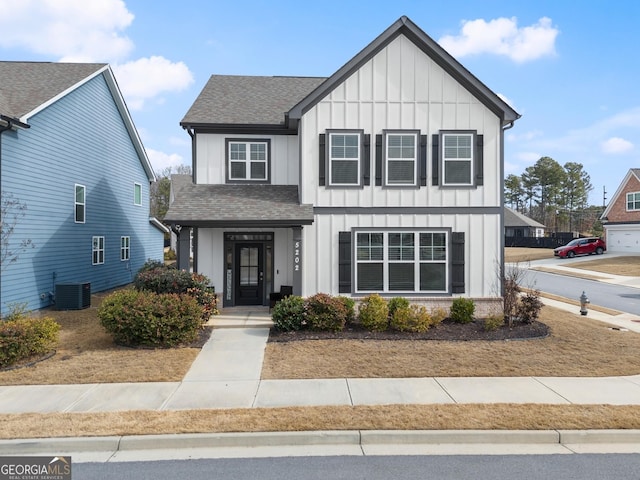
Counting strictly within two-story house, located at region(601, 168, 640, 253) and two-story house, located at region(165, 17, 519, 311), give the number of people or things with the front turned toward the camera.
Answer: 2

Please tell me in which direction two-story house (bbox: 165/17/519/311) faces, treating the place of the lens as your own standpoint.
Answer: facing the viewer

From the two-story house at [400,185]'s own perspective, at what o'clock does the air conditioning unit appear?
The air conditioning unit is roughly at 3 o'clock from the two-story house.

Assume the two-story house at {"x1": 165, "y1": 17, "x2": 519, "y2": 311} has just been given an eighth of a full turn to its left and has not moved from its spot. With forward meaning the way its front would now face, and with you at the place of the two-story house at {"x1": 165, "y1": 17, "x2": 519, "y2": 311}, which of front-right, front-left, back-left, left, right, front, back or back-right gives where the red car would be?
left

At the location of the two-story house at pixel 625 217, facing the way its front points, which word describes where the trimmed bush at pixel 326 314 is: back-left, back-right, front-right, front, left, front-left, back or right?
front

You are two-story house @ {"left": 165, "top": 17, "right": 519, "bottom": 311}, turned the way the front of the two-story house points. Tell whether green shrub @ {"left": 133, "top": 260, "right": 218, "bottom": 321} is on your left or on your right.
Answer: on your right

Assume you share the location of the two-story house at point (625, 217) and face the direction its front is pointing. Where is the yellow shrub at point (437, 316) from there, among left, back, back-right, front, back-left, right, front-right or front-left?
front

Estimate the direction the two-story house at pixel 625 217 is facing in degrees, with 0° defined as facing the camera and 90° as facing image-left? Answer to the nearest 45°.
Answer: approximately 0°

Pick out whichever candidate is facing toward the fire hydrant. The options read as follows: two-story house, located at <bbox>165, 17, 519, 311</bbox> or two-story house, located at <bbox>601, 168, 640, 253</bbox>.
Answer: two-story house, located at <bbox>601, 168, 640, 253</bbox>

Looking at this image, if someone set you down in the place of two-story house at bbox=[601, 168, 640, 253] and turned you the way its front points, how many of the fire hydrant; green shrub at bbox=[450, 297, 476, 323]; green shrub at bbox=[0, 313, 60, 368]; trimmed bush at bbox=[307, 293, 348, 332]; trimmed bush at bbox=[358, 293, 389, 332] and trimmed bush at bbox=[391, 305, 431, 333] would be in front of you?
6

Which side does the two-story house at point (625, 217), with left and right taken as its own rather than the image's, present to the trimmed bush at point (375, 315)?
front

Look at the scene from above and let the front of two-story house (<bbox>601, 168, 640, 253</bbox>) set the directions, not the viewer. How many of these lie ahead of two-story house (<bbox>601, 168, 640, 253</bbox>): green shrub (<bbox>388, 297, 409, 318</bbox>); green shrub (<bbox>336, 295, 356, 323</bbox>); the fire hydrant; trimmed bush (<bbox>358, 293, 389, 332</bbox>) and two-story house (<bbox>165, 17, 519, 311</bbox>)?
5

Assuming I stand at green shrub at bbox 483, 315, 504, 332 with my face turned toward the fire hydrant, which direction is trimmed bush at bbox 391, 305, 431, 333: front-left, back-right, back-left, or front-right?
back-left
